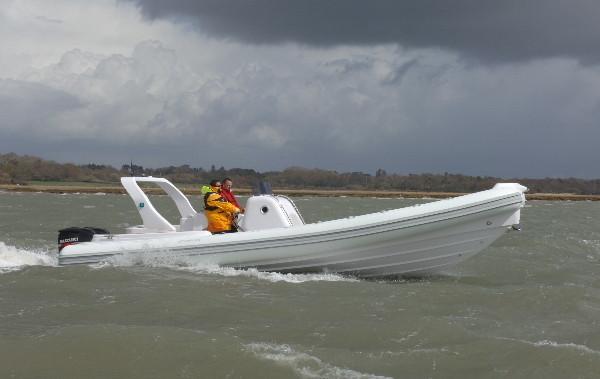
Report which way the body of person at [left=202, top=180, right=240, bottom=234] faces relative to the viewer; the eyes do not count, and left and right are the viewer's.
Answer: facing to the right of the viewer

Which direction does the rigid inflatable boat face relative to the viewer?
to the viewer's right
